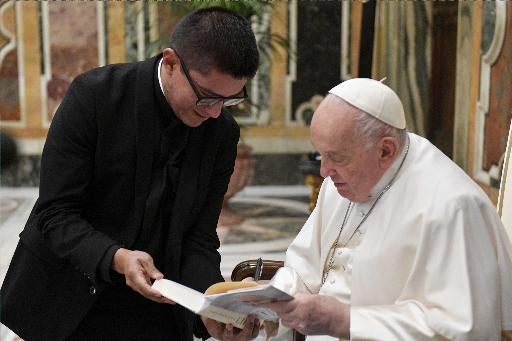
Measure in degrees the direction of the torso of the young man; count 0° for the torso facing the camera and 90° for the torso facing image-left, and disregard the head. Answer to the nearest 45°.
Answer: approximately 315°

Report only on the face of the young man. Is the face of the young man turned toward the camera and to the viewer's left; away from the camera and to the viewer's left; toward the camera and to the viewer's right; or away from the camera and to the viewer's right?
toward the camera and to the viewer's right

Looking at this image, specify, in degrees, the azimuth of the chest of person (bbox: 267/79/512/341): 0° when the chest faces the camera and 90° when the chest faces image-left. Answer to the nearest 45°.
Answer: approximately 45°

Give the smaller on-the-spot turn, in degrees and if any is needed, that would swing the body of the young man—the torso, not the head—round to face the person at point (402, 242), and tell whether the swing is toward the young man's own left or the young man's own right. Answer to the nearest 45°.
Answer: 0° — they already face them

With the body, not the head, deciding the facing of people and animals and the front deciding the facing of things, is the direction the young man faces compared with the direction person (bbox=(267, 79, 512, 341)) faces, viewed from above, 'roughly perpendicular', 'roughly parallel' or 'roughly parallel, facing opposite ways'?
roughly perpendicular

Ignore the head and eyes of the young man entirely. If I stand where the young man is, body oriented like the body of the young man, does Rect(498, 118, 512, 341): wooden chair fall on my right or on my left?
on my left

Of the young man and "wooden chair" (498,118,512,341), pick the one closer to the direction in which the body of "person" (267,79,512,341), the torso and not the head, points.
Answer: the young man

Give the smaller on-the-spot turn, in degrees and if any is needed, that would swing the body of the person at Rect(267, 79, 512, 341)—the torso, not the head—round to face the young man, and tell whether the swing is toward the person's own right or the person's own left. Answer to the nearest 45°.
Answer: approximately 45° to the person's own right
